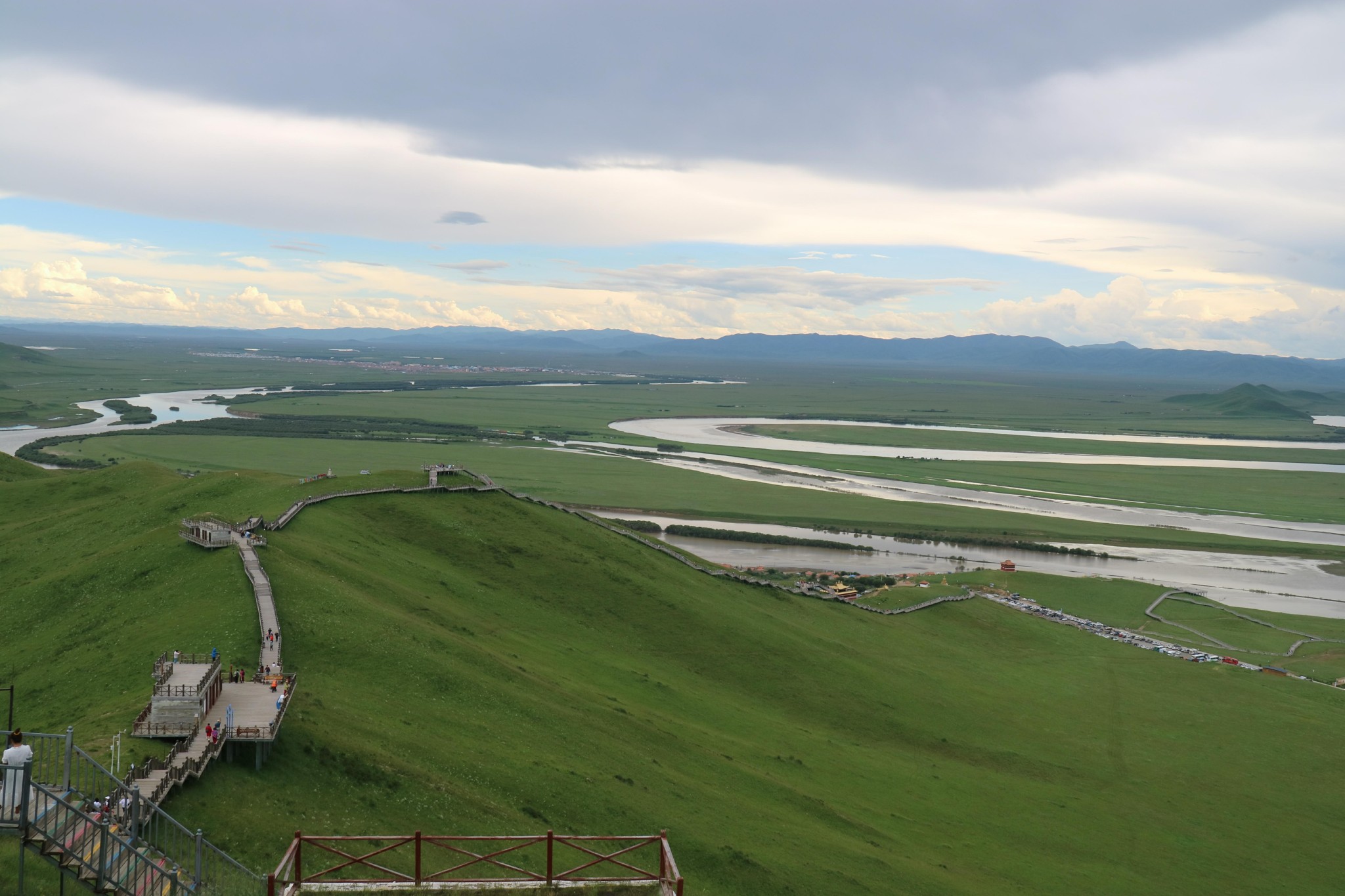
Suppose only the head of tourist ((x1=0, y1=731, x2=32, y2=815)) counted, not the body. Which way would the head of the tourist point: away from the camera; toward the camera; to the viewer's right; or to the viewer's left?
away from the camera

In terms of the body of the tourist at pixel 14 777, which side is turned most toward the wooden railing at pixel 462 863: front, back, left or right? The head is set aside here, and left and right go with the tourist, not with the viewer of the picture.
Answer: right

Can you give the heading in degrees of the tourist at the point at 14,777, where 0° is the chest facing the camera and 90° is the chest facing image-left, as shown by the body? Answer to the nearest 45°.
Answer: approximately 180°
